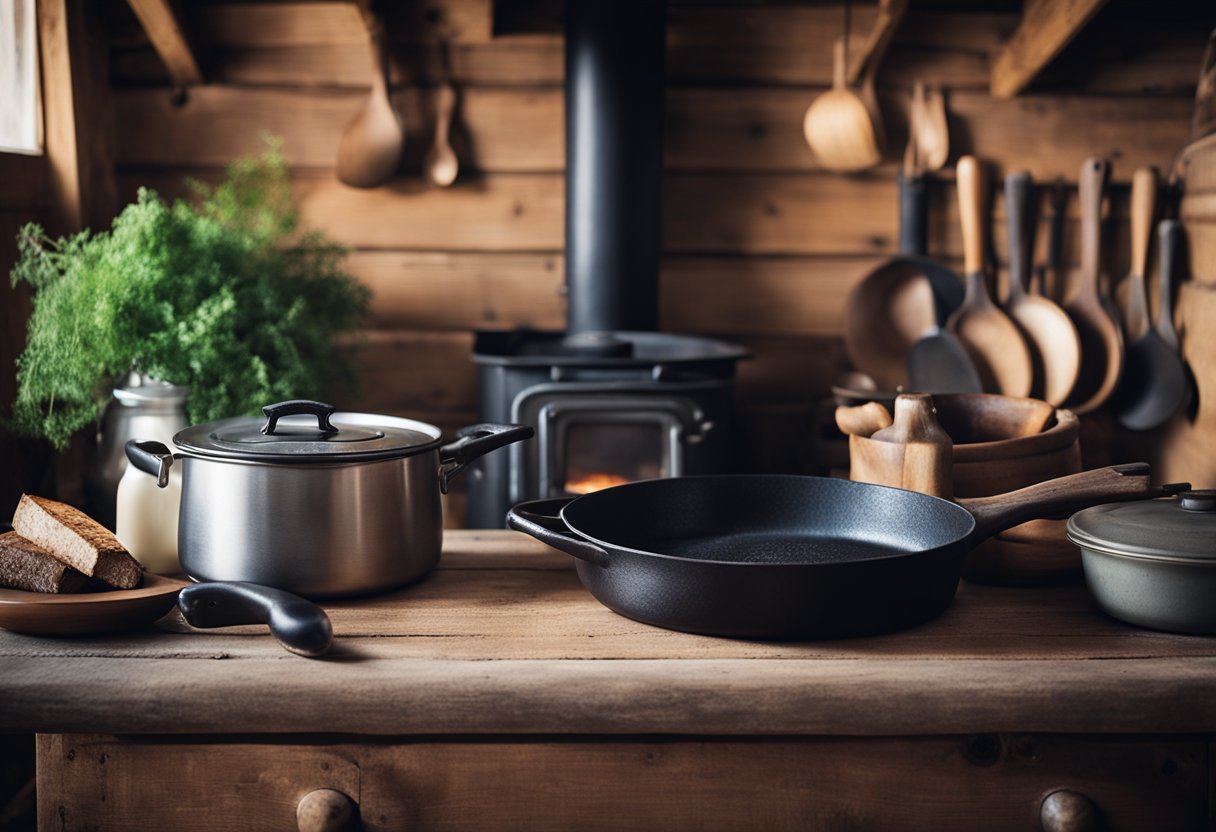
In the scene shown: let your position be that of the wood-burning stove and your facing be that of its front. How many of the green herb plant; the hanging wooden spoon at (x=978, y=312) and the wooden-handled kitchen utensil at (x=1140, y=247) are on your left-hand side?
2

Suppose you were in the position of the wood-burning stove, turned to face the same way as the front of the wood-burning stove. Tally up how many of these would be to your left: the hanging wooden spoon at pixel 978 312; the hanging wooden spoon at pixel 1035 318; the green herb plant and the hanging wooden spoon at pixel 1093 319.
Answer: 3

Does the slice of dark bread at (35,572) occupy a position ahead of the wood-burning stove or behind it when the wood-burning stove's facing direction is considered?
ahead

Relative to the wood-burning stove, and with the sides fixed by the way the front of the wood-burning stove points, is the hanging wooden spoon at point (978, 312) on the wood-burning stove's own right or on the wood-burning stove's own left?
on the wood-burning stove's own left

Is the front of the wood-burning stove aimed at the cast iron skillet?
yes

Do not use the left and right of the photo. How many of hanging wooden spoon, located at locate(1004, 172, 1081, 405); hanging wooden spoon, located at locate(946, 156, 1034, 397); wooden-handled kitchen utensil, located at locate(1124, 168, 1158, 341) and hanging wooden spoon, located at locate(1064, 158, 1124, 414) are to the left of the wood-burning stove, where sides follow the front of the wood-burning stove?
4

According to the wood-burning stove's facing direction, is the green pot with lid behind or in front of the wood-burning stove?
in front

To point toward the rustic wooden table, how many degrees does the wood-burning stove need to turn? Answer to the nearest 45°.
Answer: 0° — it already faces it

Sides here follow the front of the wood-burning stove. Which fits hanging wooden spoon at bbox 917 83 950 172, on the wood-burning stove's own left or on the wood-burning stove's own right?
on the wood-burning stove's own left

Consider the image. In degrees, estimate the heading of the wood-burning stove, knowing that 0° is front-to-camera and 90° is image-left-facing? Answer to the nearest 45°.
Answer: approximately 0°

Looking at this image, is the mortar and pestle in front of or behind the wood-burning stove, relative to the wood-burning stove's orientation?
in front

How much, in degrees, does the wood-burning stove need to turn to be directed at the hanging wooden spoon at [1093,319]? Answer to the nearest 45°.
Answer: approximately 90° to its left

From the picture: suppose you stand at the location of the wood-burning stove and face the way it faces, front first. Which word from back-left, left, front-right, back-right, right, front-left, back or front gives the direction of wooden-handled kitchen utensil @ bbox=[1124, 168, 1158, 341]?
left

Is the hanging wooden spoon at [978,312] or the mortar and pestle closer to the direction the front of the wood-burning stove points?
the mortar and pestle

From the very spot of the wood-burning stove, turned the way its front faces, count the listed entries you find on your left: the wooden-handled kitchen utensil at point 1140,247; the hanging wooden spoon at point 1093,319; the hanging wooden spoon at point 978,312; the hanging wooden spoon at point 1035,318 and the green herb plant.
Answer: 4

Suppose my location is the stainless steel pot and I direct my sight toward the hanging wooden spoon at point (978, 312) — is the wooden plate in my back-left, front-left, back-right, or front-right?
back-left
